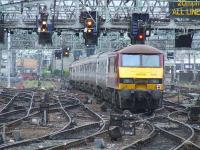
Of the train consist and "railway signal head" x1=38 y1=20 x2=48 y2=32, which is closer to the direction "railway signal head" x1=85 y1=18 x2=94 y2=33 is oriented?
the train consist

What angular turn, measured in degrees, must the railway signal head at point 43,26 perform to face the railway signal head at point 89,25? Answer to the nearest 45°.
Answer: approximately 90° to its left

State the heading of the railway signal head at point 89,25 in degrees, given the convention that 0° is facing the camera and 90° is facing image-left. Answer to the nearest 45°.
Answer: approximately 0°

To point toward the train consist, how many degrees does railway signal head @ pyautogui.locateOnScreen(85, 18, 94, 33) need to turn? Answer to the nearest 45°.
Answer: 0° — it already faces it

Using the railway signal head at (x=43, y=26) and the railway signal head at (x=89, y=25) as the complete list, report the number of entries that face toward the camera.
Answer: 2

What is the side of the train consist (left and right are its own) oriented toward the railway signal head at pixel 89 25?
back
